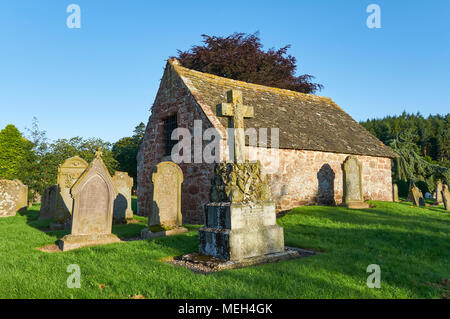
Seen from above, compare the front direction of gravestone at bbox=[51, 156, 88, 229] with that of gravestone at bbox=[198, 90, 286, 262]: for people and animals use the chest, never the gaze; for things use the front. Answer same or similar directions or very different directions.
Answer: same or similar directions

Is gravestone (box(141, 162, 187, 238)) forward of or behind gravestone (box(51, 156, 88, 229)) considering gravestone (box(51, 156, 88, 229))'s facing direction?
forward

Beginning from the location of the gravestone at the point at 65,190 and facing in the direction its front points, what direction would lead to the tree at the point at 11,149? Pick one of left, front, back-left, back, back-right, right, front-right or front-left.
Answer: back

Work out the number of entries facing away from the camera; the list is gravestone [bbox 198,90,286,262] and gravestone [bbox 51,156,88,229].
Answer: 0

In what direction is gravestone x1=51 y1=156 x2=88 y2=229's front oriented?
toward the camera

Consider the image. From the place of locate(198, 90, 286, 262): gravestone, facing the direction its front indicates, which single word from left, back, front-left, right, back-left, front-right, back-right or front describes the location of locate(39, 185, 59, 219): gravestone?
back

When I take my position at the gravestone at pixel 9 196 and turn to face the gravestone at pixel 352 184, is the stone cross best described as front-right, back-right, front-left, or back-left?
front-right

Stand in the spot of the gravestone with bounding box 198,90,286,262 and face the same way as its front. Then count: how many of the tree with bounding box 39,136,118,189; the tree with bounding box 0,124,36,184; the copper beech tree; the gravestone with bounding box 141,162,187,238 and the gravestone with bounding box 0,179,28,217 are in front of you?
0

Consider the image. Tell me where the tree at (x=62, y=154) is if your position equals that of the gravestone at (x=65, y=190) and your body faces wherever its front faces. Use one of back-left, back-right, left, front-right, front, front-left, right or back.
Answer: back

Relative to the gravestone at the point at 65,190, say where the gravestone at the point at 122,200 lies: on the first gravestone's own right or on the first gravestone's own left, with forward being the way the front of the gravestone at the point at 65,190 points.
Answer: on the first gravestone's own left

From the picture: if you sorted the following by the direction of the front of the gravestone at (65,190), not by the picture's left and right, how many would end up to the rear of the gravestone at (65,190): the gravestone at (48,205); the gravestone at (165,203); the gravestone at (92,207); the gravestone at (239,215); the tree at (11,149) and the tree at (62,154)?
3

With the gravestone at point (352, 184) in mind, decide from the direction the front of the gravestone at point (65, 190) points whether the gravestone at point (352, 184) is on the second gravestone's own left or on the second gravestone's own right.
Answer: on the second gravestone's own left

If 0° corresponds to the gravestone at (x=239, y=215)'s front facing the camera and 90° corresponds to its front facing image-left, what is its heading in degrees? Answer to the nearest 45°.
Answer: approximately 315°
